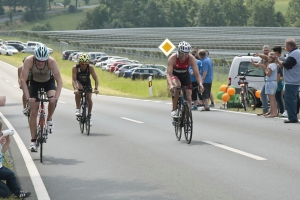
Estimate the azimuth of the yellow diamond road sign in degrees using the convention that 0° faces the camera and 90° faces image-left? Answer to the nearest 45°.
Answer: approximately 0°

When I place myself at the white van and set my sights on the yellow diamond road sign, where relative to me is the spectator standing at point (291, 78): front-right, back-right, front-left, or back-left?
back-left

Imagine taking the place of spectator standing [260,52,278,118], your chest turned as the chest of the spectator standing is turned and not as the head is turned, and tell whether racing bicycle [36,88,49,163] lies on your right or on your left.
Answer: on your left

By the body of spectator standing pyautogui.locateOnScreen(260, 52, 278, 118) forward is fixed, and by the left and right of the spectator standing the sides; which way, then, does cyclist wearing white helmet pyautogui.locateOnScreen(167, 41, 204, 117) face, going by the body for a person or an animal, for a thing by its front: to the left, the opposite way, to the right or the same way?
to the left

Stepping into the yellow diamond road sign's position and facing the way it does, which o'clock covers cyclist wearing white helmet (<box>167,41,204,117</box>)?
The cyclist wearing white helmet is roughly at 12 o'clock from the yellow diamond road sign.

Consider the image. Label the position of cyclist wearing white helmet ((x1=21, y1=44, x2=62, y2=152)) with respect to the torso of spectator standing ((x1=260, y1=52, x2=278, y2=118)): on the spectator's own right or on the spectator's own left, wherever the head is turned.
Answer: on the spectator's own left

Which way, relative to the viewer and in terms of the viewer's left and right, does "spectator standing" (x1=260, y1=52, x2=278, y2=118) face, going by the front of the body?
facing to the left of the viewer

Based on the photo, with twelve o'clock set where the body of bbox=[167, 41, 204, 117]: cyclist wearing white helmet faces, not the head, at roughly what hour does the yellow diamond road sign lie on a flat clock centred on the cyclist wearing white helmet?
The yellow diamond road sign is roughly at 6 o'clock from the cyclist wearing white helmet.

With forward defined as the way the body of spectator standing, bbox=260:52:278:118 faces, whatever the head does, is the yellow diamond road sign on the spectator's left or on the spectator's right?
on the spectator's right

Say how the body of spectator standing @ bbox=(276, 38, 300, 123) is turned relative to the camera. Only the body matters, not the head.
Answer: to the viewer's left
